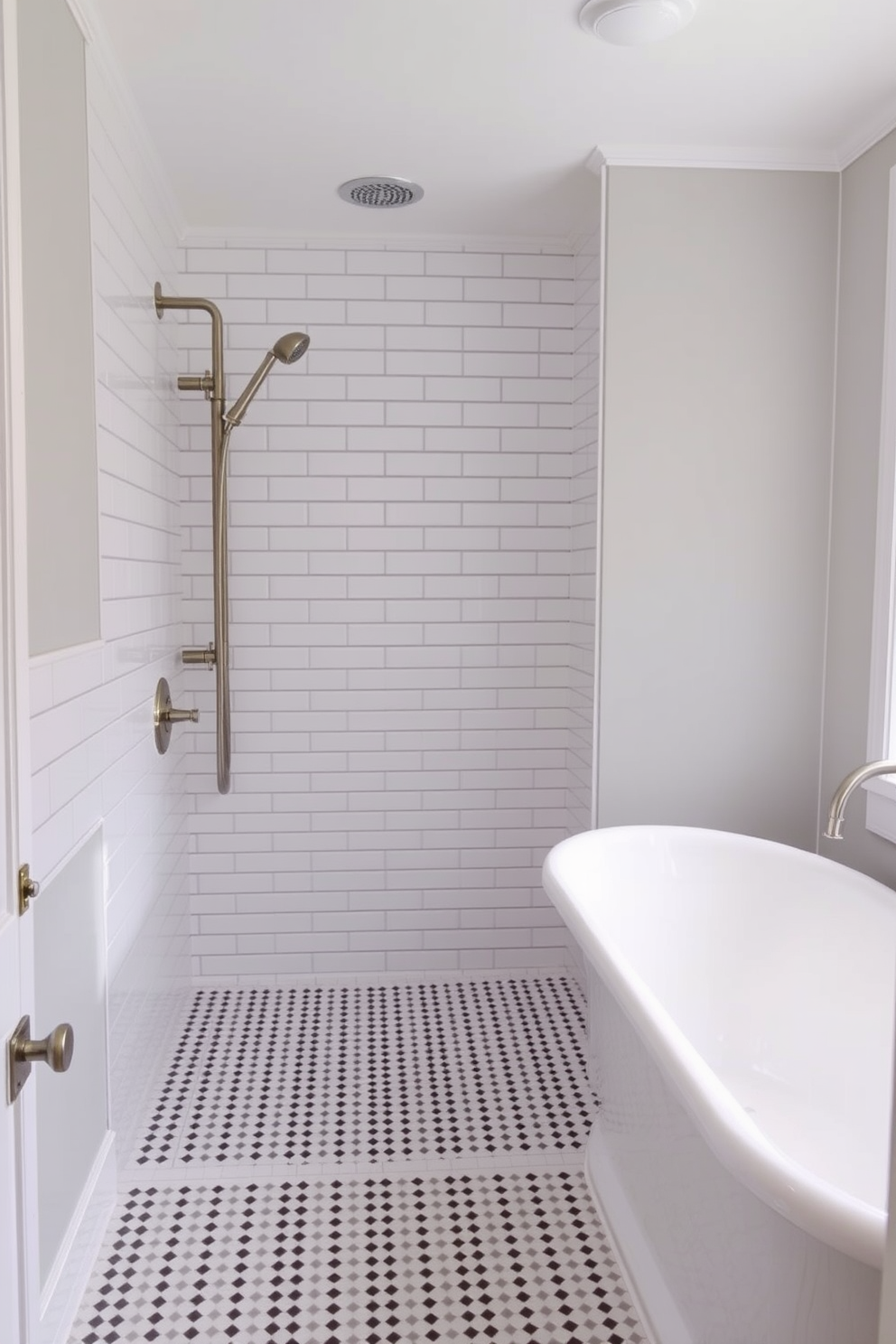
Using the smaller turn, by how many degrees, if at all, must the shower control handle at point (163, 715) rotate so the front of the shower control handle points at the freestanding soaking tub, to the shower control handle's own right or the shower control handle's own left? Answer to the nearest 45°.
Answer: approximately 45° to the shower control handle's own right

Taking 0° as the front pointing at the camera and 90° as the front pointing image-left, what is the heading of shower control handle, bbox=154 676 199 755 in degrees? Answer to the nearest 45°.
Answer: approximately 270°

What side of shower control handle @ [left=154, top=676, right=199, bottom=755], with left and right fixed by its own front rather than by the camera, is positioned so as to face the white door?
right

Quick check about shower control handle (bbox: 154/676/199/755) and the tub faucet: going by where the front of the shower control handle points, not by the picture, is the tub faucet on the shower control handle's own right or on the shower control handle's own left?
on the shower control handle's own right

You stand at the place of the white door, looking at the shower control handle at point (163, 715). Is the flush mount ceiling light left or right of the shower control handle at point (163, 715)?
right

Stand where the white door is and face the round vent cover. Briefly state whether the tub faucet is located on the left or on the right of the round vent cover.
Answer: right
